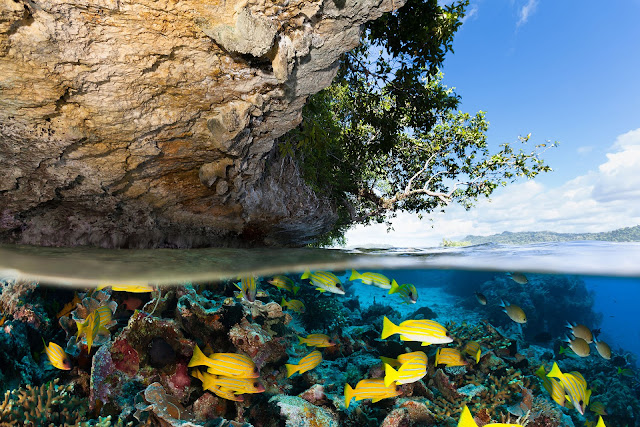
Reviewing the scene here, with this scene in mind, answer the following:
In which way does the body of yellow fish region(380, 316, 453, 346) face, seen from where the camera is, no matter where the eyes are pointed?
to the viewer's right

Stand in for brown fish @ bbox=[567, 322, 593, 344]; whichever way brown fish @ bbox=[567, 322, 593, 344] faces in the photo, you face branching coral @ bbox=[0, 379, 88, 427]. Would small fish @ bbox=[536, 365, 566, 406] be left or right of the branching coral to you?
left

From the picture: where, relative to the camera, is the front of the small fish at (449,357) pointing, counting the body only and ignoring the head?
to the viewer's right

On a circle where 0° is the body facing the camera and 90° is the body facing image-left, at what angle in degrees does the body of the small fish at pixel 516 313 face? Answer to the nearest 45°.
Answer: approximately 270°

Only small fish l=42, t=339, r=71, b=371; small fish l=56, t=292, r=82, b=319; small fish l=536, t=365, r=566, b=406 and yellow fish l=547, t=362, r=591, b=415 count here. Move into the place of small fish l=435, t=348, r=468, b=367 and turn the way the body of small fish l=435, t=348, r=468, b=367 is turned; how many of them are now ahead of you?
2

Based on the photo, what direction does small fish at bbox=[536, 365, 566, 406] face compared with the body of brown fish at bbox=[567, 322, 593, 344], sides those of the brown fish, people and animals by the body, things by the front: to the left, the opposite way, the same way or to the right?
the same way

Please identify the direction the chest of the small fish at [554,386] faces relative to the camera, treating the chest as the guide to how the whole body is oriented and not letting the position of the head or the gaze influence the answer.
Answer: to the viewer's right

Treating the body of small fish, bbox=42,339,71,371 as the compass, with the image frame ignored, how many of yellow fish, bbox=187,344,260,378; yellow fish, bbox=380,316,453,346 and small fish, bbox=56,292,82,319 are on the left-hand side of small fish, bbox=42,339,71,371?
1
